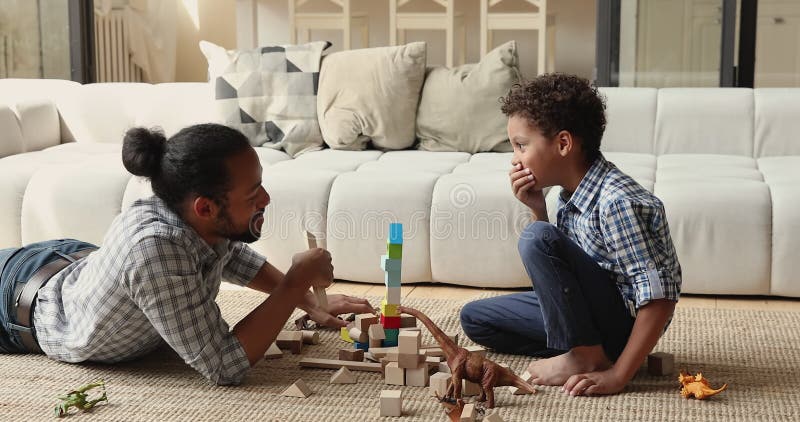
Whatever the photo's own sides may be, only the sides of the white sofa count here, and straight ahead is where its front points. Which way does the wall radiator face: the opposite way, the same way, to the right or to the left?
the same way

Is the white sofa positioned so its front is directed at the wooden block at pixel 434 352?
yes

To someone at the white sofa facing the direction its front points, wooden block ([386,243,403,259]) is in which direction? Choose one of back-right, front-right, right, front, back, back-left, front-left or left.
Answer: front

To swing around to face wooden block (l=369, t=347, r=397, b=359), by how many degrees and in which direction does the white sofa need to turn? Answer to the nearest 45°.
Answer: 0° — it already faces it

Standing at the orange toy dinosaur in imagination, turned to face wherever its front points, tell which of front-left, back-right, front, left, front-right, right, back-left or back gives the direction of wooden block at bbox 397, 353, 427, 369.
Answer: front

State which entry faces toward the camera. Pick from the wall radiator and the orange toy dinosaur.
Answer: the wall radiator

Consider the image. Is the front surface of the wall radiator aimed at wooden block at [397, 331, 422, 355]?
yes

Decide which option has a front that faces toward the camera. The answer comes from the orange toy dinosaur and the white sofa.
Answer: the white sofa

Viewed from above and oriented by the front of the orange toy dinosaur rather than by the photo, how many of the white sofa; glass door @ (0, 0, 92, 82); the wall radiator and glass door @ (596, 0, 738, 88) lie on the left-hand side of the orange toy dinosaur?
0

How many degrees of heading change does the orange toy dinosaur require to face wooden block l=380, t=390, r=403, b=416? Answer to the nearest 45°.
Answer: approximately 45° to its left

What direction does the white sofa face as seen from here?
toward the camera

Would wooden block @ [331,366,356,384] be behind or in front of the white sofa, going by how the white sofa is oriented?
in front

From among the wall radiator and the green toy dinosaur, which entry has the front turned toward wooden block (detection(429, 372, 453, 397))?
the wall radiator

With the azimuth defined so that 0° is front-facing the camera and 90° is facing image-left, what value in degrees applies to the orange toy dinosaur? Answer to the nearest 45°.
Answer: approximately 90°

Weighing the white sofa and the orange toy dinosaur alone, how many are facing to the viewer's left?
1

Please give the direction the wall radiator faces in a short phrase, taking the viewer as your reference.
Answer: facing the viewer

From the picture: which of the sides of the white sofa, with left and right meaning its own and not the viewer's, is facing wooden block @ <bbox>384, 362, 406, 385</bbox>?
front

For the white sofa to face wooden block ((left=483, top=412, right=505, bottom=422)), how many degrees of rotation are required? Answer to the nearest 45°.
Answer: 0° — it already faces it
